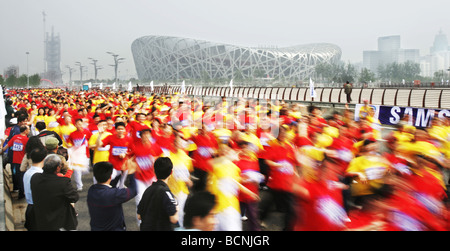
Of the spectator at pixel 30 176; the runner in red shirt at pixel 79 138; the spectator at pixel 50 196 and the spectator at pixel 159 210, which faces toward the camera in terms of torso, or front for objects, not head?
the runner in red shirt

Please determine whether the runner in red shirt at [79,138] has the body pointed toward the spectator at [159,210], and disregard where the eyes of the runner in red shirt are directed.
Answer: yes

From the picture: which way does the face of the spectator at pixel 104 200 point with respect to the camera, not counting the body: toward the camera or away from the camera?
away from the camera

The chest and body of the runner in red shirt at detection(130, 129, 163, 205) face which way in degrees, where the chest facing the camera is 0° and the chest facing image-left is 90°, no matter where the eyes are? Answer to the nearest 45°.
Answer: approximately 0°

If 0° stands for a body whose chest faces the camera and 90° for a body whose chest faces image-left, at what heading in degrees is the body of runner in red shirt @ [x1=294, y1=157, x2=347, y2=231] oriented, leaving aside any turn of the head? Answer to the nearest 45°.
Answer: approximately 315°

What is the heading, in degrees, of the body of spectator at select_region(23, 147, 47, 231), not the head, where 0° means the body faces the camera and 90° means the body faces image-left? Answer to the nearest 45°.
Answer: approximately 225°

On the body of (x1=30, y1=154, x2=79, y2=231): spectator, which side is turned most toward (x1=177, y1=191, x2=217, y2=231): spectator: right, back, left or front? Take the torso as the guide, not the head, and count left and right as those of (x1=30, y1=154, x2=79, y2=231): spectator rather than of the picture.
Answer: right
